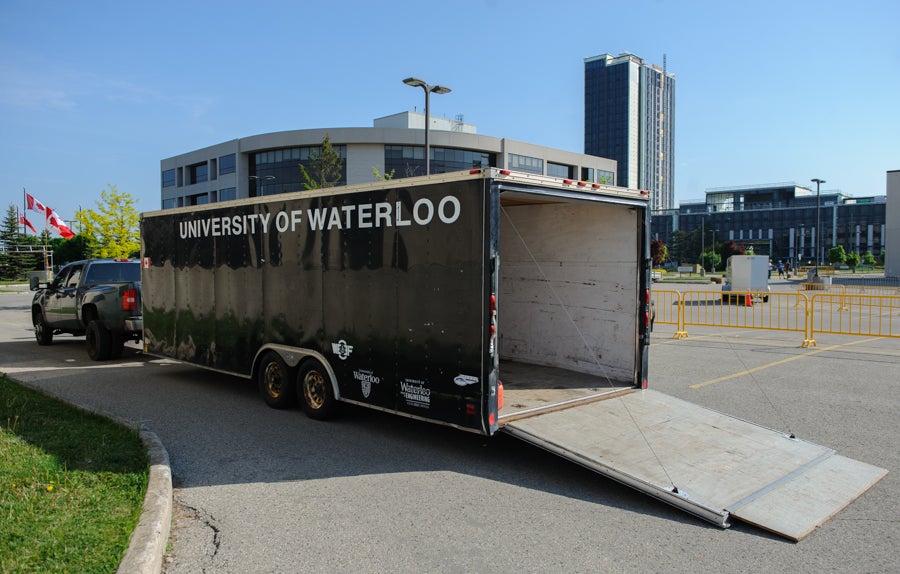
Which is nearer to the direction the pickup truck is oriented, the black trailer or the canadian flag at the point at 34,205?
the canadian flag

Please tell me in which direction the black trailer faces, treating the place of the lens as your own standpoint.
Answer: facing away from the viewer and to the left of the viewer

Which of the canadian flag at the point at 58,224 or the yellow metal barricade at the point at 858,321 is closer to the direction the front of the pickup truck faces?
the canadian flag

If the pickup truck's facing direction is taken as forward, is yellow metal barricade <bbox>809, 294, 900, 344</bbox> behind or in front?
behind

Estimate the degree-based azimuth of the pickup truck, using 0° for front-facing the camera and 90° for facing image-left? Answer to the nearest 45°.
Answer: approximately 135°

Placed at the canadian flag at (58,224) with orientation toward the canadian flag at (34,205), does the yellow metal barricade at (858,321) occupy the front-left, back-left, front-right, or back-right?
back-right

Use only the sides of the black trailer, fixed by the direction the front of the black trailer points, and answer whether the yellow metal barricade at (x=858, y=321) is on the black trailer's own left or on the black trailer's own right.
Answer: on the black trailer's own right

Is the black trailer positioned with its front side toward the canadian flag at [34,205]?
yes

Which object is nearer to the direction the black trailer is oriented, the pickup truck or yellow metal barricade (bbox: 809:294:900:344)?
the pickup truck

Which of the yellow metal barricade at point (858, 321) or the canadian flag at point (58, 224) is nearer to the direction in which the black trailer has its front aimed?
the canadian flag
